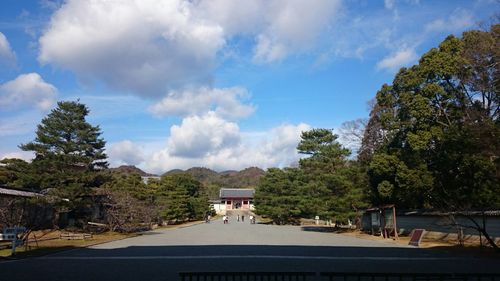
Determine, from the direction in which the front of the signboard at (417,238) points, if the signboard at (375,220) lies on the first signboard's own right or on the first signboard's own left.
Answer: on the first signboard's own right

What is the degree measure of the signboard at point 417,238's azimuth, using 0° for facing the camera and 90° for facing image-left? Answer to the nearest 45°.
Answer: approximately 45°

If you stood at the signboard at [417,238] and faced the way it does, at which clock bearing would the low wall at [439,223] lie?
The low wall is roughly at 5 o'clock from the signboard.

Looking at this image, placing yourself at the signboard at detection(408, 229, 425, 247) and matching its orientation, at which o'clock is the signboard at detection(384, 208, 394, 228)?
the signboard at detection(384, 208, 394, 228) is roughly at 4 o'clock from the signboard at detection(408, 229, 425, 247).
